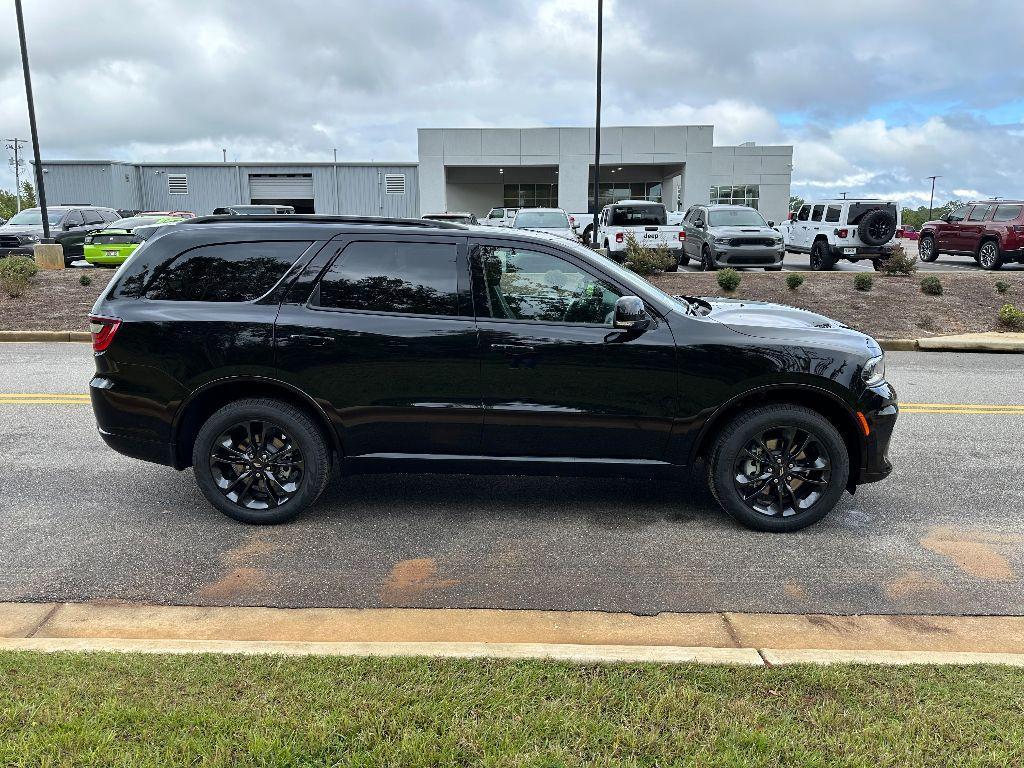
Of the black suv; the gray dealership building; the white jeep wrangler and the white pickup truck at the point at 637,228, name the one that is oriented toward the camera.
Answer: the gray dealership building

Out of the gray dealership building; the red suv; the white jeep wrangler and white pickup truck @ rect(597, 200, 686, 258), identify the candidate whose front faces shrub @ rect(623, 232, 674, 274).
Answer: the gray dealership building

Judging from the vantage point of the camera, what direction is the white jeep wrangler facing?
facing away from the viewer and to the left of the viewer

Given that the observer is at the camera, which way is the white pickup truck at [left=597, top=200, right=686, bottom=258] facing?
facing away from the viewer and to the left of the viewer

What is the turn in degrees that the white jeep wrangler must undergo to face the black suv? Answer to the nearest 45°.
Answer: approximately 135° to its left

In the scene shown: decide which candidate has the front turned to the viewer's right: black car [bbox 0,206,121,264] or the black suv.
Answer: the black suv

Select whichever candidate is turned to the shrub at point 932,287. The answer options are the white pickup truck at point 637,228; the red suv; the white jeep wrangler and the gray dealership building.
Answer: the gray dealership building

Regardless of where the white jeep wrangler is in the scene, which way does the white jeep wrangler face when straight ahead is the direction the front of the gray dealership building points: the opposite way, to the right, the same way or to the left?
the opposite way

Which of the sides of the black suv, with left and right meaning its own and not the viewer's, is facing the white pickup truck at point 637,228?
left

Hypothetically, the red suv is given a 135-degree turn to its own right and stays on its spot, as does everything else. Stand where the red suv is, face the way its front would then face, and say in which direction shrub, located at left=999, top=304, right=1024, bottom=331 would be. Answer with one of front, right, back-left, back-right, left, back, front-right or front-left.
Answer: right
